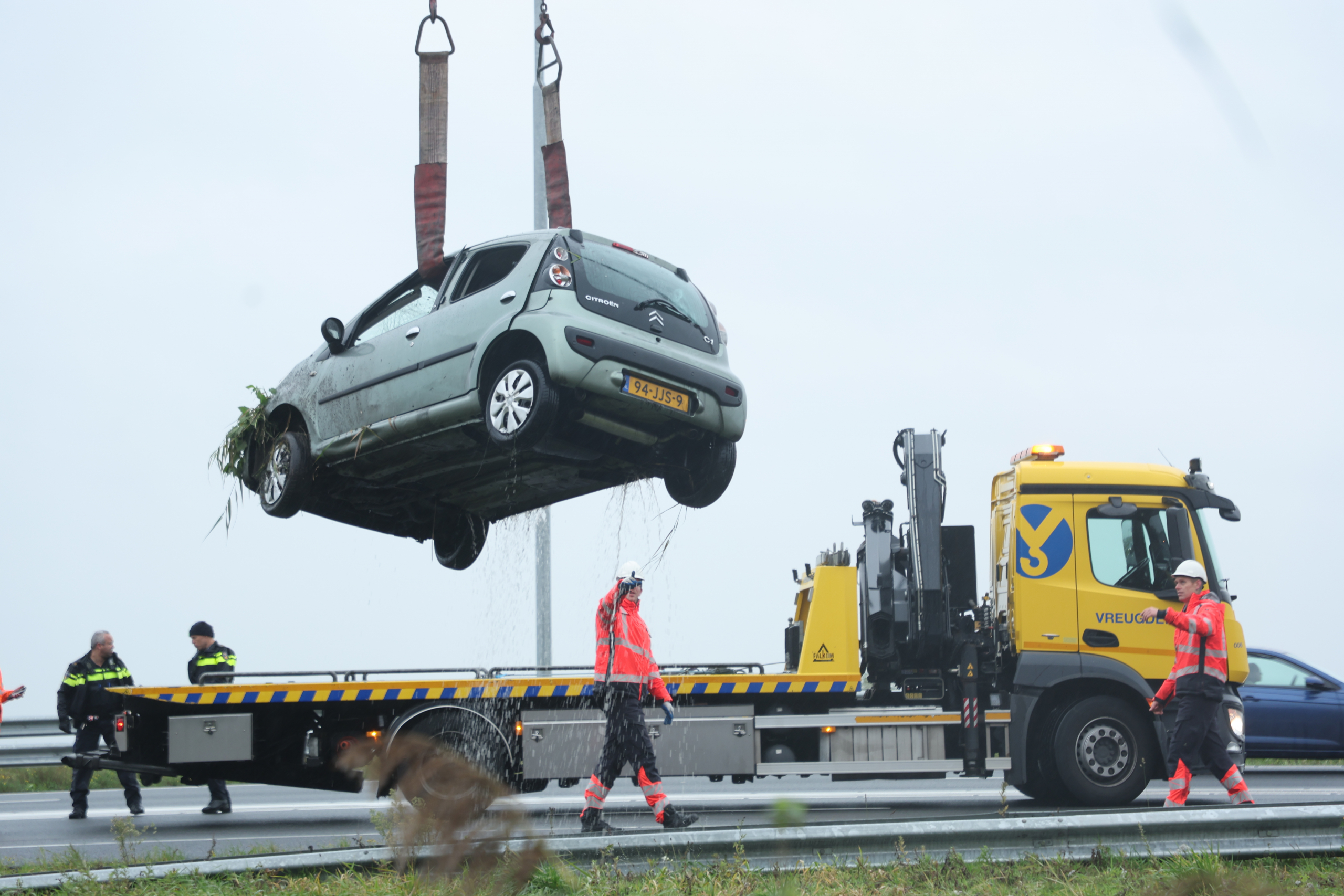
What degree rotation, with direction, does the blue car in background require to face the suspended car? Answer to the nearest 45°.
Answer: approximately 135° to its right

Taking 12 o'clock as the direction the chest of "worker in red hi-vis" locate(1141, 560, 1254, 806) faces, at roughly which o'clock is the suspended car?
The suspended car is roughly at 11 o'clock from the worker in red hi-vis.

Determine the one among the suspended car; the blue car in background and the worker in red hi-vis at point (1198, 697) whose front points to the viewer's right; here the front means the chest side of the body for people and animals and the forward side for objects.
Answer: the blue car in background

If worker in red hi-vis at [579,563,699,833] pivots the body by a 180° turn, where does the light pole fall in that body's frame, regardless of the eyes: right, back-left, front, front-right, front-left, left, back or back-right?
front-right

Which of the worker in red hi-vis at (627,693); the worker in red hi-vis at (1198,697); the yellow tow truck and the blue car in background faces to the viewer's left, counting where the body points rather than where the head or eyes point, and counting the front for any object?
the worker in red hi-vis at (1198,697)

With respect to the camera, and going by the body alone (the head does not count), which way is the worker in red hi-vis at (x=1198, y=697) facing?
to the viewer's left

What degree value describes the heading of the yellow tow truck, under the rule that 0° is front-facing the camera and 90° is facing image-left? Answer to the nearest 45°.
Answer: approximately 270°

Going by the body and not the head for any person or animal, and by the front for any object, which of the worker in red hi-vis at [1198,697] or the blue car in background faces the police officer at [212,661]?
the worker in red hi-vis

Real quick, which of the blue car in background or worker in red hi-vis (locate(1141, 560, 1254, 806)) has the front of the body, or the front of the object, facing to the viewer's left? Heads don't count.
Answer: the worker in red hi-vis

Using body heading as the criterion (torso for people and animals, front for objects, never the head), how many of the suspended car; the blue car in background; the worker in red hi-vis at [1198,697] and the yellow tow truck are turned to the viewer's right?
2

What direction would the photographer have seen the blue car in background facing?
facing to the right of the viewer

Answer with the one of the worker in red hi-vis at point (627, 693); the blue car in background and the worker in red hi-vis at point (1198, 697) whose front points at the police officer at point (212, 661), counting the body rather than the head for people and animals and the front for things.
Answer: the worker in red hi-vis at point (1198, 697)

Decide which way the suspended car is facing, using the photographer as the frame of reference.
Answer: facing away from the viewer and to the left of the viewer
